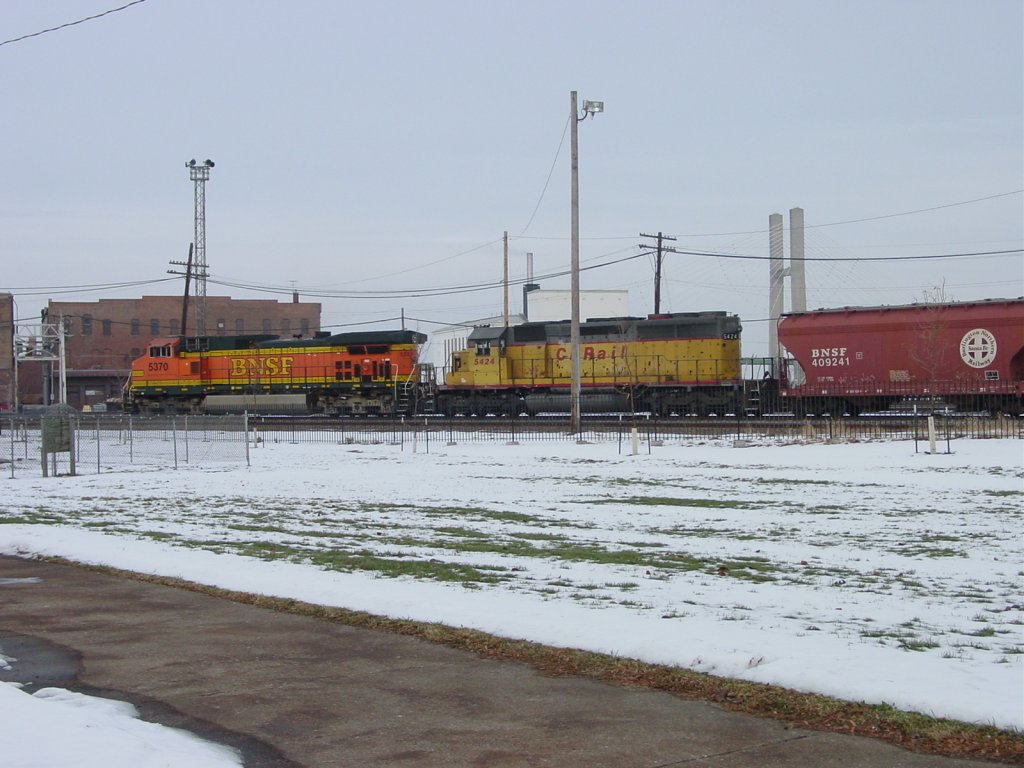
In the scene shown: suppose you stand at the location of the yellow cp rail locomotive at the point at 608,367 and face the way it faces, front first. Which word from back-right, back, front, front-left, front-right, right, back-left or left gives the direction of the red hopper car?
back-left

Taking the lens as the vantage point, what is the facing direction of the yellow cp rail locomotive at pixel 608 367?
facing to the left of the viewer
